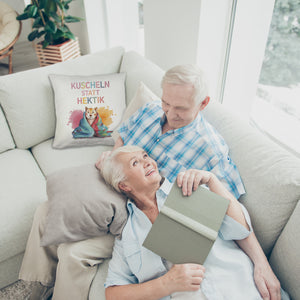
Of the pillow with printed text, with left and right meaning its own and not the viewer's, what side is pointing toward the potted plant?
back

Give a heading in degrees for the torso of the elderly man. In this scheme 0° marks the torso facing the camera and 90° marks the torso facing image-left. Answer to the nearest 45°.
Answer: approximately 45°

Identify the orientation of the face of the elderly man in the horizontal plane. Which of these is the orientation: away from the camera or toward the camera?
toward the camera

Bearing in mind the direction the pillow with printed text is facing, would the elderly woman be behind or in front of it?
in front

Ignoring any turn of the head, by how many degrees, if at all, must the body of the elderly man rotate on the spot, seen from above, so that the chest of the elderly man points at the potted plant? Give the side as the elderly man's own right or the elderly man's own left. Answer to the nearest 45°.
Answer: approximately 90° to the elderly man's own right

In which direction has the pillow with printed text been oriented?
toward the camera

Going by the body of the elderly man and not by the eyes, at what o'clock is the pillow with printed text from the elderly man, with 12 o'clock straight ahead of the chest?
The pillow with printed text is roughly at 3 o'clock from the elderly man.

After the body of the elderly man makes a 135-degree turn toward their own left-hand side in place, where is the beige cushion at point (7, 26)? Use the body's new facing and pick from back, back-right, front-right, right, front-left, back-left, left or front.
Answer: back-left

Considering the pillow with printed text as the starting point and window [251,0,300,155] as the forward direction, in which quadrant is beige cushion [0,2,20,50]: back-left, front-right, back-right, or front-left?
back-left

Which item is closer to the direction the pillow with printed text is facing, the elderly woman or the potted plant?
the elderly woman

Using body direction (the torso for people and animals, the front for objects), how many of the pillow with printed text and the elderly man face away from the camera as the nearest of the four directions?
0
